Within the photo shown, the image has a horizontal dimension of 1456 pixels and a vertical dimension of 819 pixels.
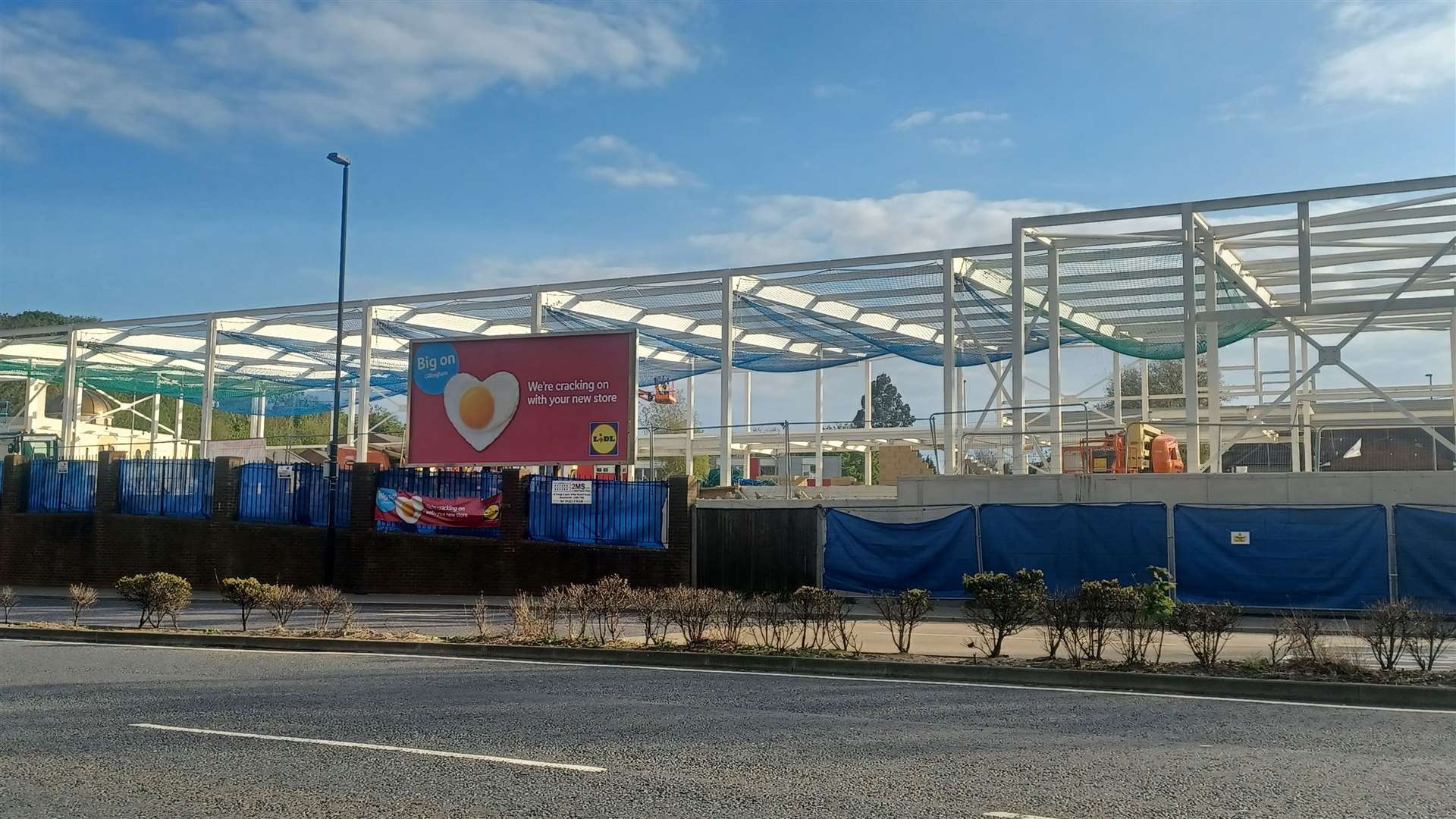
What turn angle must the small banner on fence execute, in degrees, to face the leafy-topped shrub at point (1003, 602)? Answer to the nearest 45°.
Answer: approximately 45° to its left

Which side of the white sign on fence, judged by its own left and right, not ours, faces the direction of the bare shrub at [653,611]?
front

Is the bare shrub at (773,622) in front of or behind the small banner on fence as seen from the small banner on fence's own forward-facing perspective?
in front

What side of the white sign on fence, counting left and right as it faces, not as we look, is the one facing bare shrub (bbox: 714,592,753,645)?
front

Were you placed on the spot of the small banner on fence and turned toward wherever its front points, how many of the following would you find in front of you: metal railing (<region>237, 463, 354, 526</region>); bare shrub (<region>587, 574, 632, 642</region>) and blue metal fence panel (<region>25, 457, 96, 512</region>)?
1

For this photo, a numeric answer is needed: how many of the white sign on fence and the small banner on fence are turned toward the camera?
2

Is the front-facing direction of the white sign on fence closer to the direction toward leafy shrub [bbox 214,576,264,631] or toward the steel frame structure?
the leafy shrub

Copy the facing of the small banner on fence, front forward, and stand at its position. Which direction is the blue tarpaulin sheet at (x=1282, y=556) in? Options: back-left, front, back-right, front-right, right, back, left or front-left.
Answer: front-left

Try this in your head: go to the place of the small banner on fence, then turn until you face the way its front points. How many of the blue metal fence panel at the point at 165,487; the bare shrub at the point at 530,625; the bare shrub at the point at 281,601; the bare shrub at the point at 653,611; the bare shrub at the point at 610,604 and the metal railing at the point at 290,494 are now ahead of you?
4

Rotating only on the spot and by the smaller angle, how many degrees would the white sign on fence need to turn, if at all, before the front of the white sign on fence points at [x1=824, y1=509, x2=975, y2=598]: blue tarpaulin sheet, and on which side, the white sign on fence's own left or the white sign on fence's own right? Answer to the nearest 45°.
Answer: approximately 45° to the white sign on fence's own left

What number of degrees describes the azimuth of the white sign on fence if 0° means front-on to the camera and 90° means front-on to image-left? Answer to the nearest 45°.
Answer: approximately 0°

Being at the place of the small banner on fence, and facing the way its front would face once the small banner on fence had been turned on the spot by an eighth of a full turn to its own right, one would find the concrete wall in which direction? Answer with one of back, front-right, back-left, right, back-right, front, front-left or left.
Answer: left

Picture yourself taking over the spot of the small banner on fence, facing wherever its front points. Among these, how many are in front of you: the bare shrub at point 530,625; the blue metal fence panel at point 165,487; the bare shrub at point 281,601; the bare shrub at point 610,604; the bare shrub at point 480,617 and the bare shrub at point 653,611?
5

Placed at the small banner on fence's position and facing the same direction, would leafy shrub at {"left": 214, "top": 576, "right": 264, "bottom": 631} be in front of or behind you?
in front

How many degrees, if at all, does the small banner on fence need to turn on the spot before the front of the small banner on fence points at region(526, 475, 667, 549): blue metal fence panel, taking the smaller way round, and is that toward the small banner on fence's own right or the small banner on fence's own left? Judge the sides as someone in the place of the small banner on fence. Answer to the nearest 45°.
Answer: approximately 45° to the small banner on fence's own left

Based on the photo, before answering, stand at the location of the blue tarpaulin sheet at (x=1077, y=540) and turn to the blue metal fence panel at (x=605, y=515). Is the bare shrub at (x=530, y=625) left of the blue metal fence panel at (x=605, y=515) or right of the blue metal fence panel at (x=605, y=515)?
left

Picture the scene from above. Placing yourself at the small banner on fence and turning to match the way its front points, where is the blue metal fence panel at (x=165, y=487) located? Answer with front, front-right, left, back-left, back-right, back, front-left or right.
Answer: back-right
